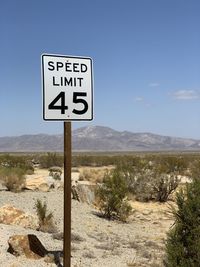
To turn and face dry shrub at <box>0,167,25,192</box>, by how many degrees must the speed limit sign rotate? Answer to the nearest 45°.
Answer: approximately 180°

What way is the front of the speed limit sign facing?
toward the camera

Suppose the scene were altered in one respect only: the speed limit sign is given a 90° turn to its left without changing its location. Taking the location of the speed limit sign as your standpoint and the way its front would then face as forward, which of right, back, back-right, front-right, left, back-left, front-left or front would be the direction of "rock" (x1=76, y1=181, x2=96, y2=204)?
left

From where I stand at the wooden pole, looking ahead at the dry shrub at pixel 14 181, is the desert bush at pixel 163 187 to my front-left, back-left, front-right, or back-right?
front-right

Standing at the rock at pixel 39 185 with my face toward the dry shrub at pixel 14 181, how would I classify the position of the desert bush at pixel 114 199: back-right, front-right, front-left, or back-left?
back-left

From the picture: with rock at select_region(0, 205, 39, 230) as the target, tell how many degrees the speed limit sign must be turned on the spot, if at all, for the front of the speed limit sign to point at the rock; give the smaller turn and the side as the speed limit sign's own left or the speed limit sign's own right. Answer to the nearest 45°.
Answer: approximately 180°

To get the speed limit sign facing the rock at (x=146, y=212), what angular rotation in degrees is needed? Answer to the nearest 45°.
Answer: approximately 180°

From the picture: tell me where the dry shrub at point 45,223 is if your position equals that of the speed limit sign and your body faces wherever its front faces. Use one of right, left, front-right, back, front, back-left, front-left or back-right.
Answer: back

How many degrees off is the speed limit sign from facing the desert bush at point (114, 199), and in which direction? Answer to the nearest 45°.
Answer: approximately 180°

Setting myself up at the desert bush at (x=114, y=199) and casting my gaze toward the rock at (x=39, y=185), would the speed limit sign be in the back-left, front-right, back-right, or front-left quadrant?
back-left
